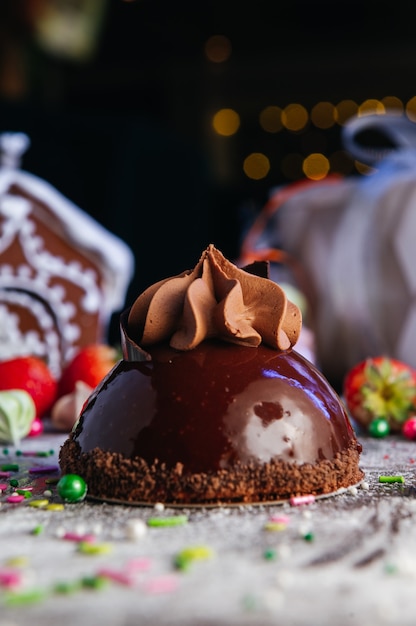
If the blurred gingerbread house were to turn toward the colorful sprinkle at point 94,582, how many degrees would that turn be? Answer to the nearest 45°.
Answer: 0° — it already faces it

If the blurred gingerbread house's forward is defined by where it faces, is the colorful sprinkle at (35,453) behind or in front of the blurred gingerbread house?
in front

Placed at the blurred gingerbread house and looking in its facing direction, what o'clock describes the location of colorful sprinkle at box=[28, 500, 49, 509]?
The colorful sprinkle is roughly at 12 o'clock from the blurred gingerbread house.

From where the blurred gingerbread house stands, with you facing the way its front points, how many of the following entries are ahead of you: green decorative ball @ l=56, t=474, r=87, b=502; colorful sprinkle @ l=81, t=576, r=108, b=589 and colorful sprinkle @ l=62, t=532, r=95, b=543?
3

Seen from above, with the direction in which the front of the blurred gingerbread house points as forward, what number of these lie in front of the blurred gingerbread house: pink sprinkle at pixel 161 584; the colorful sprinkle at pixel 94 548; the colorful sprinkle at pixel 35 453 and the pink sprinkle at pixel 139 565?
4

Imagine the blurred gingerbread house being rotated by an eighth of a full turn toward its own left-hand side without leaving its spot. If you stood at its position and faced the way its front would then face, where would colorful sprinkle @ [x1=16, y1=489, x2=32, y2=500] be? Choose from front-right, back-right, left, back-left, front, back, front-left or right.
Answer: front-right

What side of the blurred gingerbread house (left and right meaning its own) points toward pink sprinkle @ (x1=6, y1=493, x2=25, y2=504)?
front

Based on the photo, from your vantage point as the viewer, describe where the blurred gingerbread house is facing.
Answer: facing the viewer

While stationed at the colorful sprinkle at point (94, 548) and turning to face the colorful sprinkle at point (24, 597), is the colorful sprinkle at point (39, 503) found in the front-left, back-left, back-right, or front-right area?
back-right

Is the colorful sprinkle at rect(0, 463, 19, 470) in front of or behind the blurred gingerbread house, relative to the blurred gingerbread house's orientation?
in front

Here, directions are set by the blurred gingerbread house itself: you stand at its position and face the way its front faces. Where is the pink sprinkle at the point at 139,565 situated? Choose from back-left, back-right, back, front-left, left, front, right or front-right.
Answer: front

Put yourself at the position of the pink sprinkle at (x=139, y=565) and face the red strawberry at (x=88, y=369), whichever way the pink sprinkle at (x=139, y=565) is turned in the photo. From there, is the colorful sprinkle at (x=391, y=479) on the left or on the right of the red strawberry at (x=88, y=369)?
right

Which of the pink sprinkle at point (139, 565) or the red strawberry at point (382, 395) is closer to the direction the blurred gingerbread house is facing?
the pink sprinkle

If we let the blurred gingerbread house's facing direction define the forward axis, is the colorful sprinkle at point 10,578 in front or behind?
in front

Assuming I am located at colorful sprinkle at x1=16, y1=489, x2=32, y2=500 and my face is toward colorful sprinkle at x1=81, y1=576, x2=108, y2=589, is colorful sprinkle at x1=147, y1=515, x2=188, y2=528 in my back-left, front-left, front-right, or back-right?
front-left

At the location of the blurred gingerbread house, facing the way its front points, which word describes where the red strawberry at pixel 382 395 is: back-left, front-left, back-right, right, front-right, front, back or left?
front-left
